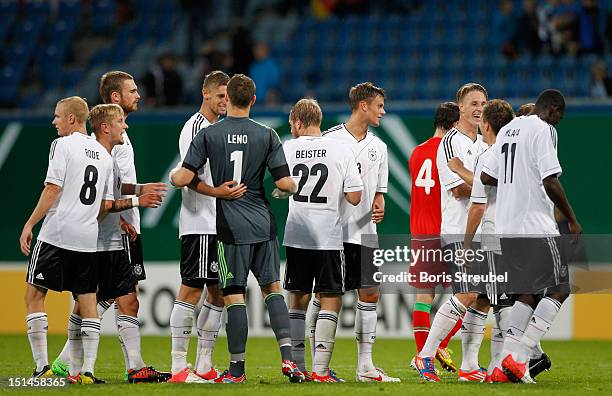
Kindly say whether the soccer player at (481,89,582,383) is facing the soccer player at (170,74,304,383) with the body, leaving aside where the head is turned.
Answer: no

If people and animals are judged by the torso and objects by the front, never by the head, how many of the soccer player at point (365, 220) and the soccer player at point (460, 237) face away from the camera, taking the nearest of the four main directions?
0

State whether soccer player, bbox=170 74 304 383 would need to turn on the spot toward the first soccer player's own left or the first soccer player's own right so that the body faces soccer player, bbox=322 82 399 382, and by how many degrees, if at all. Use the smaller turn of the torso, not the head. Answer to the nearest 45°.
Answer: approximately 45° to the first soccer player's own right

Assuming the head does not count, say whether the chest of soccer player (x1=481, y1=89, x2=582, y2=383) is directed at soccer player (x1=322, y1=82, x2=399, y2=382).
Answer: no

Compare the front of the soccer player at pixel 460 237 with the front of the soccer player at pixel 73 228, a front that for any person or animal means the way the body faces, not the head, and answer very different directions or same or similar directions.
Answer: very different directions

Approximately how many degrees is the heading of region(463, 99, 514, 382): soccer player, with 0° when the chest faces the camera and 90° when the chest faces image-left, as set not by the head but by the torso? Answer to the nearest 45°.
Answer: approximately 135°

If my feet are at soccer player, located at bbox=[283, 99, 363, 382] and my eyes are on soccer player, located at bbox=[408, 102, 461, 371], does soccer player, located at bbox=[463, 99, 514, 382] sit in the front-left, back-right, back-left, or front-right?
front-right

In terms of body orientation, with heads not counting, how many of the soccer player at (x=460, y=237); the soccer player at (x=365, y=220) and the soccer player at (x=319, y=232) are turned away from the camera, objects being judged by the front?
1

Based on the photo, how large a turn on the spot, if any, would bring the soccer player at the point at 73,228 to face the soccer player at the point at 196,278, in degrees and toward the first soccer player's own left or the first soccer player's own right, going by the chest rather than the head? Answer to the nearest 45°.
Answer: approximately 135° to the first soccer player's own right

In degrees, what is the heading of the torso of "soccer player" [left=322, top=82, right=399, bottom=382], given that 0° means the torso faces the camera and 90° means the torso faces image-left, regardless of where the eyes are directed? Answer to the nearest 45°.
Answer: approximately 315°

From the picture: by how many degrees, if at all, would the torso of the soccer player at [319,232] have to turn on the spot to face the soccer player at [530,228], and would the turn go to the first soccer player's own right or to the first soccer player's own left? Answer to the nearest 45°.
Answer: approximately 90° to the first soccer player's own right

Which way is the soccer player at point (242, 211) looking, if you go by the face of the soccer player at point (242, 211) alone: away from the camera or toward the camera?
away from the camera

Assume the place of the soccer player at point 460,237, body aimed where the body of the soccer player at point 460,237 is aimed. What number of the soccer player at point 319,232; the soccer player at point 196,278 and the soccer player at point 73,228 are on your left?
0

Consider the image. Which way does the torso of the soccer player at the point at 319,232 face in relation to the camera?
away from the camera

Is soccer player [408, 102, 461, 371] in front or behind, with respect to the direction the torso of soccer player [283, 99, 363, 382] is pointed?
in front

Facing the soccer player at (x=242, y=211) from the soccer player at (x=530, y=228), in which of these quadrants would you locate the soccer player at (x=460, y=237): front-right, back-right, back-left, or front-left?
front-right

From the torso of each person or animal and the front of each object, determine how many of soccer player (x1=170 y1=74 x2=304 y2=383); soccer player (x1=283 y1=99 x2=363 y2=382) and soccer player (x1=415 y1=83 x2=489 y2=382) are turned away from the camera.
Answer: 2
